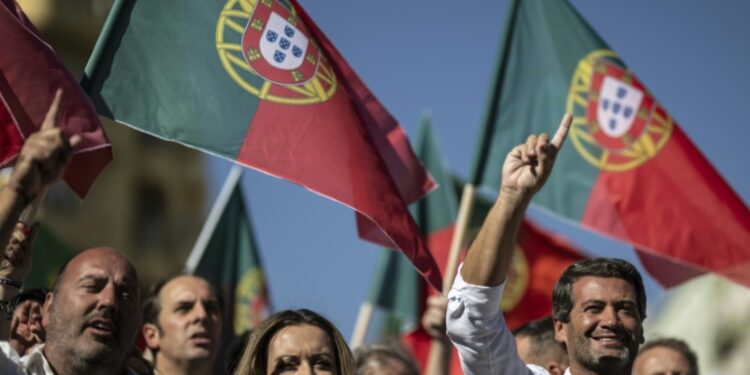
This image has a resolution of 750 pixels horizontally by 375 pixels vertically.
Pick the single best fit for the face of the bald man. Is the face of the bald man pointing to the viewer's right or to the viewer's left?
to the viewer's right

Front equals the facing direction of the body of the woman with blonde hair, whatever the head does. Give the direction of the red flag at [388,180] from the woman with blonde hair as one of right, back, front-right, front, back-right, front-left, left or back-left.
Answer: back

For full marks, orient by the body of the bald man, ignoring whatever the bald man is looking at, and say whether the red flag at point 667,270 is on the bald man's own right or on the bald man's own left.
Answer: on the bald man's own left

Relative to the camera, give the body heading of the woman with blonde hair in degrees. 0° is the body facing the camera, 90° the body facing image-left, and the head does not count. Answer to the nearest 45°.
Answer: approximately 0°

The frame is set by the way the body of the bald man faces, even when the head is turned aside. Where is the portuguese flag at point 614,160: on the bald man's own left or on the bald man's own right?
on the bald man's own left

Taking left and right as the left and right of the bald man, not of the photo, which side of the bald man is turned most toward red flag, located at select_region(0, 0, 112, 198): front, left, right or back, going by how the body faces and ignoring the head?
back

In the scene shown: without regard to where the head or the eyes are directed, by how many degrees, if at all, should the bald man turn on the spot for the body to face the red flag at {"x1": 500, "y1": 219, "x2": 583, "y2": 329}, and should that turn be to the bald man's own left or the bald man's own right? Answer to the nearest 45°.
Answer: approximately 90° to the bald man's own left

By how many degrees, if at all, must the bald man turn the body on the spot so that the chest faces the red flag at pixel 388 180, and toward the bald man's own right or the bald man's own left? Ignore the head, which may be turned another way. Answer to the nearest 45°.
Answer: approximately 90° to the bald man's own left
